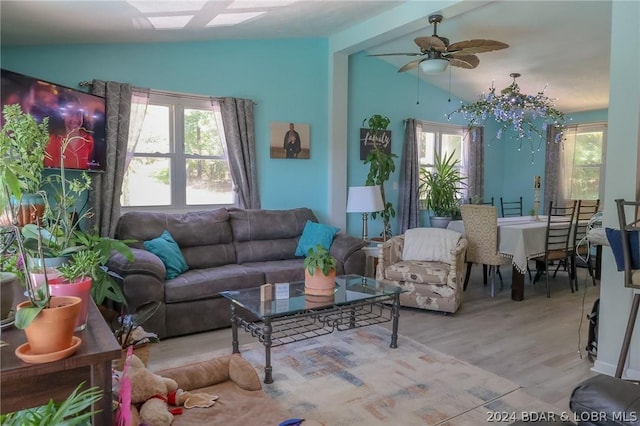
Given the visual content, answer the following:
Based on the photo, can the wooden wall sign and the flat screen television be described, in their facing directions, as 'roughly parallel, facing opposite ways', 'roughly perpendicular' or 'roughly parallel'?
roughly perpendicular

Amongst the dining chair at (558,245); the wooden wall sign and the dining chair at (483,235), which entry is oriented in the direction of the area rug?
the wooden wall sign

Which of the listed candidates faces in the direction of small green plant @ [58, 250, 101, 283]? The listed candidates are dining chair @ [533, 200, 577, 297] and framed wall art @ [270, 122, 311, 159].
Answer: the framed wall art

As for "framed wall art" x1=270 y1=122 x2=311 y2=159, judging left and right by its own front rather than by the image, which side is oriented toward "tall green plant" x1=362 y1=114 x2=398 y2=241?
left

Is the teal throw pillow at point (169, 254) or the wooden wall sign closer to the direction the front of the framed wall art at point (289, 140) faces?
the teal throw pillow

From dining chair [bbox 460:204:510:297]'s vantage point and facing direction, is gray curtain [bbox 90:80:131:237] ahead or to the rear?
to the rear

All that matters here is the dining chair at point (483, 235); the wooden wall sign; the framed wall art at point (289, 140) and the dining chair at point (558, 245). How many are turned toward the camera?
2

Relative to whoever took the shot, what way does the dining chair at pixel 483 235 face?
facing away from the viewer and to the right of the viewer
